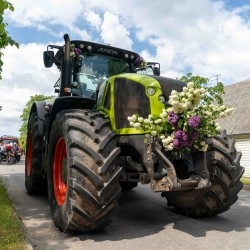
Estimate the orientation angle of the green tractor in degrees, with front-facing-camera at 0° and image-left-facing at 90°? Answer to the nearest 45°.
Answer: approximately 315°
